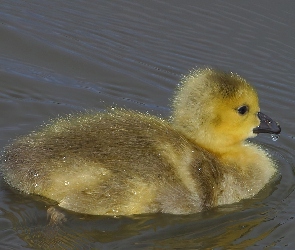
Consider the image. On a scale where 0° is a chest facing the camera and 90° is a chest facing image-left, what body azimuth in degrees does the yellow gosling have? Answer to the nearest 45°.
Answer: approximately 270°
